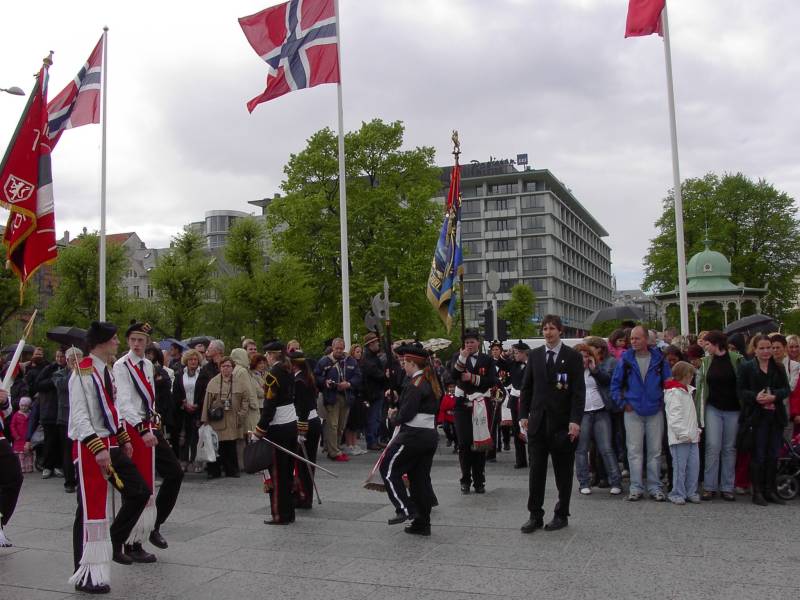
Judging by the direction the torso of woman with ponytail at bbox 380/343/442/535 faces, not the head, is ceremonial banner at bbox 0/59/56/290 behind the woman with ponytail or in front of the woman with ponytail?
in front

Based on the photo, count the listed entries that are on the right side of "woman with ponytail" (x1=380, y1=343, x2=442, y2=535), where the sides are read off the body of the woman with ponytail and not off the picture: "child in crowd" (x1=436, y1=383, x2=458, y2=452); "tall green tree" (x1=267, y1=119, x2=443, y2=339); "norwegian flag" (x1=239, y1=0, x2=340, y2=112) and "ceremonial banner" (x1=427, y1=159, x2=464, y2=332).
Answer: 4

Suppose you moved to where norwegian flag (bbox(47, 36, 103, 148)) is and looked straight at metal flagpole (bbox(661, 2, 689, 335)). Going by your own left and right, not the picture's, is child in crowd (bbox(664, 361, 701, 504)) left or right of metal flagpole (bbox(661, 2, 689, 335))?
right

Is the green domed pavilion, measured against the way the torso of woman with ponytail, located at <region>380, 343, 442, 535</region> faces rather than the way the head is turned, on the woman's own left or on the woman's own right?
on the woman's own right

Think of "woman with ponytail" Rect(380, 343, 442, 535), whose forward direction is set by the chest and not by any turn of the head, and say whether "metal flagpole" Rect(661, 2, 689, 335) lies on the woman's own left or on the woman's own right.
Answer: on the woman's own right

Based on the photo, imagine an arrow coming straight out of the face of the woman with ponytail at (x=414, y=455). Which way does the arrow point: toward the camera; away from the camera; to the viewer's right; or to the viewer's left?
to the viewer's left

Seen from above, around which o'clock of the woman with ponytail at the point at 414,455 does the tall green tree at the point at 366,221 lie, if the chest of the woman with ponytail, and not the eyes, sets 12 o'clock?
The tall green tree is roughly at 3 o'clock from the woman with ponytail.

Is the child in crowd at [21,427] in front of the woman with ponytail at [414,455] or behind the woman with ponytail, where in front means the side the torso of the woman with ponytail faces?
in front

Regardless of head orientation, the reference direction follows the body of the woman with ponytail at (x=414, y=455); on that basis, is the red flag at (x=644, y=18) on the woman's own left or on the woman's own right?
on the woman's own right

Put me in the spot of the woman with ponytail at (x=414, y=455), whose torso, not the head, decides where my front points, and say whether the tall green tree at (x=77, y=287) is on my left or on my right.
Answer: on my right

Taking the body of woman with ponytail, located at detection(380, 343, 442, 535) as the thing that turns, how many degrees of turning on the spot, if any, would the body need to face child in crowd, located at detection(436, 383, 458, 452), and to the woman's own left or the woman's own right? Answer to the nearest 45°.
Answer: approximately 90° to the woman's own right

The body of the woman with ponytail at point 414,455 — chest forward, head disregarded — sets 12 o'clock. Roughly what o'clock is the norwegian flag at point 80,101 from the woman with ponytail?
The norwegian flag is roughly at 2 o'clock from the woman with ponytail.

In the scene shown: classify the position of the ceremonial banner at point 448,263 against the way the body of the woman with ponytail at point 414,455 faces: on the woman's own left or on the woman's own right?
on the woman's own right

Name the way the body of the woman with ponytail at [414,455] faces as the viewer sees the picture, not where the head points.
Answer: to the viewer's left
